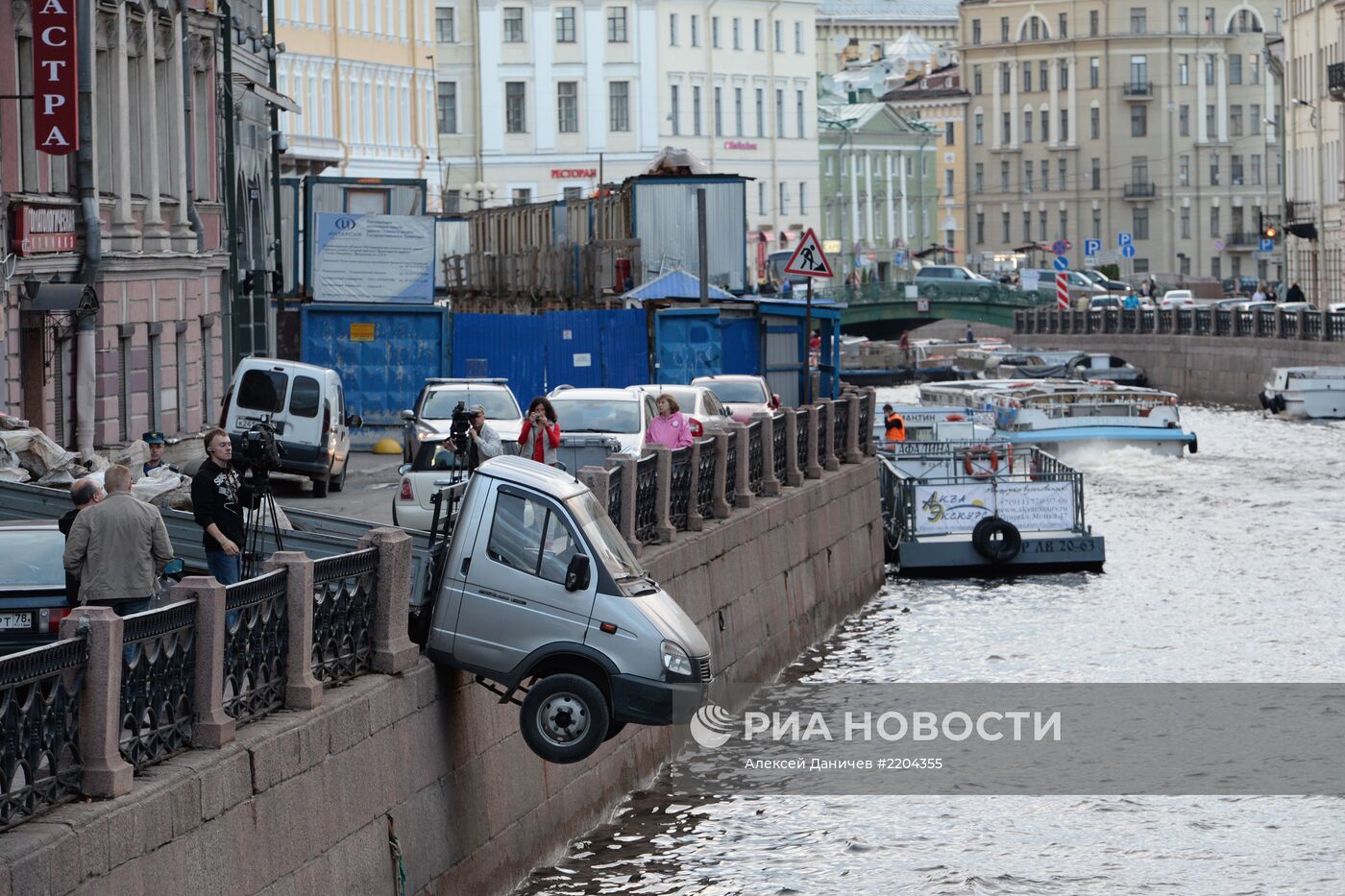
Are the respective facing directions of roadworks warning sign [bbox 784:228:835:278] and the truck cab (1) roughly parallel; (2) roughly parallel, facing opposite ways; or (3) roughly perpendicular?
roughly perpendicular

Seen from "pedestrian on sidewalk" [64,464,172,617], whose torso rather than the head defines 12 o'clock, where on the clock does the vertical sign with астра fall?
The vertical sign with астра is roughly at 12 o'clock from the pedestrian on sidewalk.

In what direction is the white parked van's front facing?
away from the camera

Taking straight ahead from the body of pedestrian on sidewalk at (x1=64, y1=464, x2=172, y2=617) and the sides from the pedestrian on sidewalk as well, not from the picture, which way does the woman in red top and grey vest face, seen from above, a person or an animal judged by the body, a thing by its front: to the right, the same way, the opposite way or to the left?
the opposite way

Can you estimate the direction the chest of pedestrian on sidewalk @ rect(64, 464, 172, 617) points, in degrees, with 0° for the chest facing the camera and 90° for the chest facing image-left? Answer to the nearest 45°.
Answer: approximately 180°

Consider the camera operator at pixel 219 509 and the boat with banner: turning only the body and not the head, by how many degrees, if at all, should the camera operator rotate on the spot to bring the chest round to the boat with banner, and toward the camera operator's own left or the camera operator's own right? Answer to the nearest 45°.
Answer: approximately 90° to the camera operator's own left

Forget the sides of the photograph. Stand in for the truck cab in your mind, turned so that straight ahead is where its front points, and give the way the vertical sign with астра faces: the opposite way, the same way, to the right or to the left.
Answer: to the right

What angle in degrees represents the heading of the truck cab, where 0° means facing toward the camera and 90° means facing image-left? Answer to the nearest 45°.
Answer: approximately 270°

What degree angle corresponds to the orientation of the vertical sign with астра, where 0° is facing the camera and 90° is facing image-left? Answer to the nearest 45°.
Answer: approximately 0°

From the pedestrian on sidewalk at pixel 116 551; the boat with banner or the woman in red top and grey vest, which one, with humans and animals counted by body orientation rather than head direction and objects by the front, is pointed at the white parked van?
the pedestrian on sidewalk
